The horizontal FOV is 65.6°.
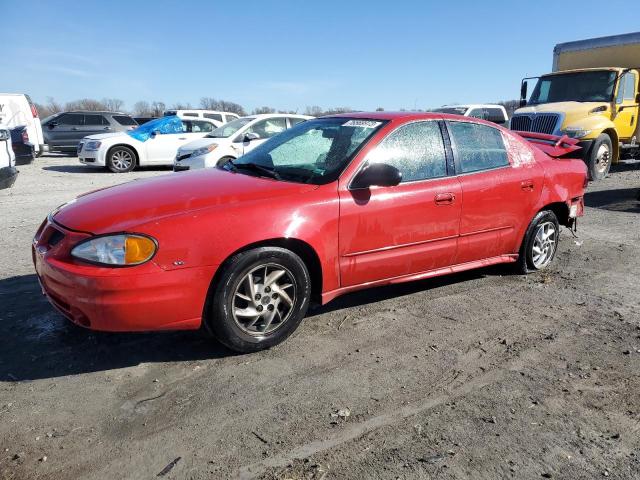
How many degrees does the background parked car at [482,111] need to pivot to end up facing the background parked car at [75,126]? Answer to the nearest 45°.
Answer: approximately 45° to its right

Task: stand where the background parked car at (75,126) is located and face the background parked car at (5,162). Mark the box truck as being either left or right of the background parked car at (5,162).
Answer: left

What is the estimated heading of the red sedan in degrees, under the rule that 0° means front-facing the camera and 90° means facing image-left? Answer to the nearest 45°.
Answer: approximately 45°

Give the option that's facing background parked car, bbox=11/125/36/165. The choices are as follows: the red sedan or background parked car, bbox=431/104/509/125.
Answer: background parked car, bbox=431/104/509/125

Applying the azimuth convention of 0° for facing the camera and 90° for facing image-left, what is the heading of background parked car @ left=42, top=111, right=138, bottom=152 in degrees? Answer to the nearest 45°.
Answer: approximately 90°

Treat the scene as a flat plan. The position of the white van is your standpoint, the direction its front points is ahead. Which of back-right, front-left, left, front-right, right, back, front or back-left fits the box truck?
back-left

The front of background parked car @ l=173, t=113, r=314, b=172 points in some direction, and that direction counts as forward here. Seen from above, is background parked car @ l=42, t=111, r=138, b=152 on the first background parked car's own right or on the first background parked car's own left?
on the first background parked car's own right
